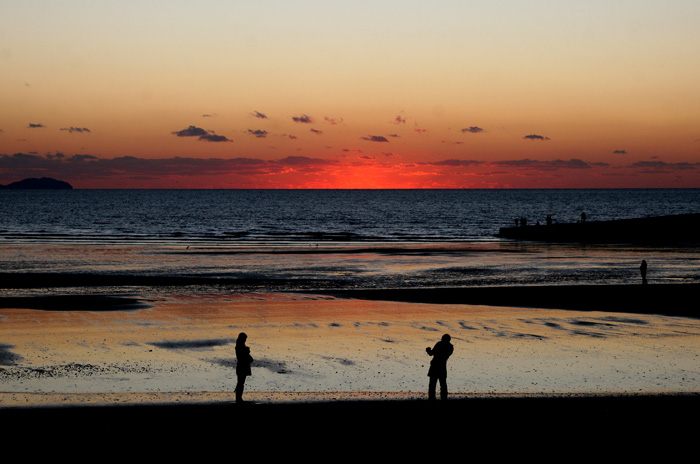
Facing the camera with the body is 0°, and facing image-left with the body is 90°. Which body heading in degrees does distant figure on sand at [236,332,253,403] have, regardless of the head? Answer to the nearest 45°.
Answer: approximately 270°

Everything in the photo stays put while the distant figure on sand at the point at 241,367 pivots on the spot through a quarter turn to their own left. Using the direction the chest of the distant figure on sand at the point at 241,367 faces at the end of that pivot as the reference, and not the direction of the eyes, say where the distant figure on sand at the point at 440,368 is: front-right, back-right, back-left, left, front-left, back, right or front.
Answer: right
